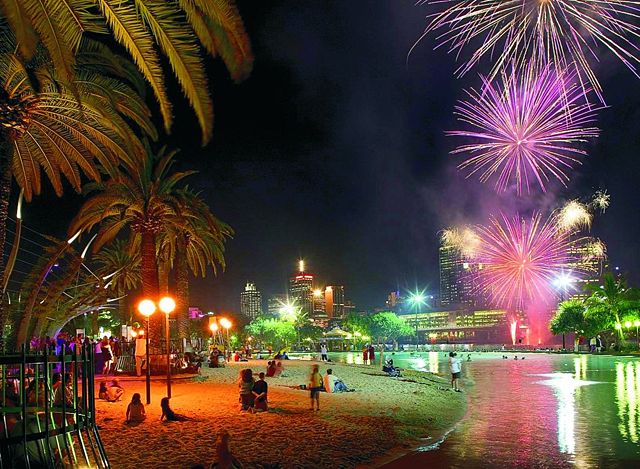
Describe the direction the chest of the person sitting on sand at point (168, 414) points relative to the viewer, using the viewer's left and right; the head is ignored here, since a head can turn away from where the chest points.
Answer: facing to the right of the viewer

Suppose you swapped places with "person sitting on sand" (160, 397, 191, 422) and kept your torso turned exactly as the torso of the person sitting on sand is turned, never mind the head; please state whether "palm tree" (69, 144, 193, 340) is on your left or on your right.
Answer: on your left

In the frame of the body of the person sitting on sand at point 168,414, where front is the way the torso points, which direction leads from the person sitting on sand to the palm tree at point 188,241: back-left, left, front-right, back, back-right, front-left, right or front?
left
